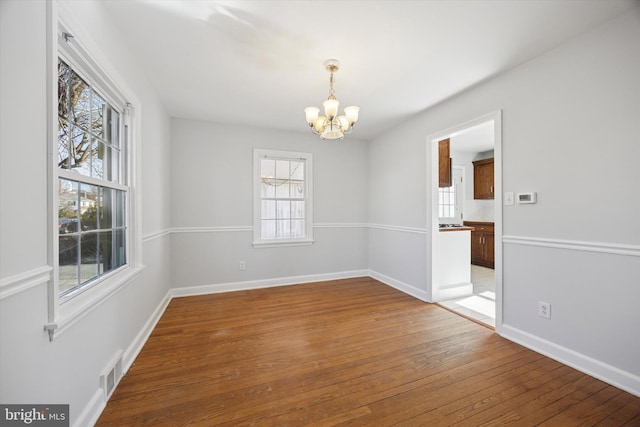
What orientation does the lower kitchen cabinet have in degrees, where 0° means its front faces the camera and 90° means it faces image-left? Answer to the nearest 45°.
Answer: approximately 45°

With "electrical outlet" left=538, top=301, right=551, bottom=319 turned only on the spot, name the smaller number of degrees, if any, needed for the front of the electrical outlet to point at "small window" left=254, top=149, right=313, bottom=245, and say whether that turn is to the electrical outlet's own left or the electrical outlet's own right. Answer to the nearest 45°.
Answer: approximately 45° to the electrical outlet's own right

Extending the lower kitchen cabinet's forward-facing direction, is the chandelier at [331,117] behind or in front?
in front

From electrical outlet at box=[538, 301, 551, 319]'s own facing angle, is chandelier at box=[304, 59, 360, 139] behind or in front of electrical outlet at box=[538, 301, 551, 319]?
in front

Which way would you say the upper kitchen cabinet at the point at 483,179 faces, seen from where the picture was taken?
facing the viewer and to the left of the viewer
